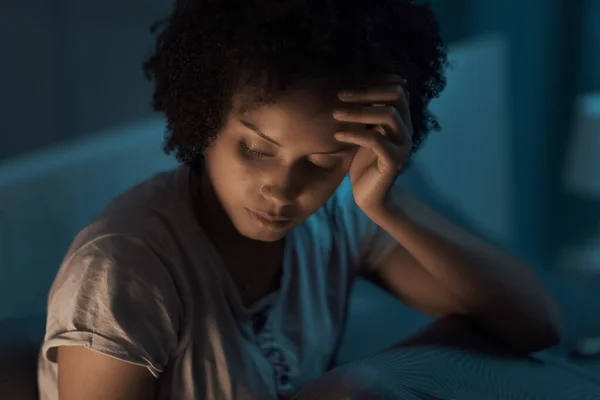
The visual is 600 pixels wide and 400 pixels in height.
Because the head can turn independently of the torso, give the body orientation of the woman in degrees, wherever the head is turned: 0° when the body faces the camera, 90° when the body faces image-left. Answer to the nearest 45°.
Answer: approximately 315°
